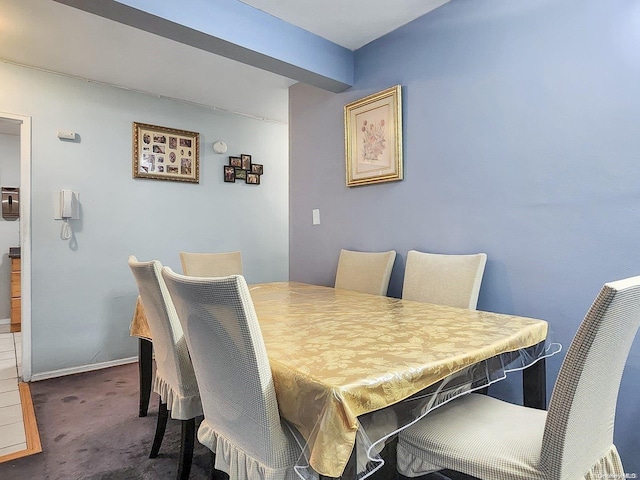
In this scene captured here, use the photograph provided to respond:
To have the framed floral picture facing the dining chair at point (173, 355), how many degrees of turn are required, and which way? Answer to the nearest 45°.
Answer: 0° — it already faces it

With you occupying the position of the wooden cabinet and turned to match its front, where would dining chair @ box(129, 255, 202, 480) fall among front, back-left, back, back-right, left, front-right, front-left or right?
front

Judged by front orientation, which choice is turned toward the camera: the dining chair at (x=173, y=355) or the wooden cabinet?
the wooden cabinet

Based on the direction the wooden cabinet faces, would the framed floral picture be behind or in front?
in front

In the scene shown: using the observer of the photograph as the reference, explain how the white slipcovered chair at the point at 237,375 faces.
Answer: facing away from the viewer and to the right of the viewer

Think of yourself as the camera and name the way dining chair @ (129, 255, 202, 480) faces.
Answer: facing away from the viewer and to the right of the viewer

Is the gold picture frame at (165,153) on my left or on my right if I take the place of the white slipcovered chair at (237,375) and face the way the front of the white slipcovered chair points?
on my left

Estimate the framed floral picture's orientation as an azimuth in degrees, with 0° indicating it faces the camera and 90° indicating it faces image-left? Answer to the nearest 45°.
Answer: approximately 45°

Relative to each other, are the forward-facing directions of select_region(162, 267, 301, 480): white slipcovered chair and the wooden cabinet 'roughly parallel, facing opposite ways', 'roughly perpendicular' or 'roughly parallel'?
roughly perpendicular

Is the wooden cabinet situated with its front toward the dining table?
yes

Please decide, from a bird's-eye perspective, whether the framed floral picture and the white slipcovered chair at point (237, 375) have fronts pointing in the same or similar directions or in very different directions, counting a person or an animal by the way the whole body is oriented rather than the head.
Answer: very different directions

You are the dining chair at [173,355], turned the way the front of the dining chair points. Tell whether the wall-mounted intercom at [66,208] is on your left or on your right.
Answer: on your left
